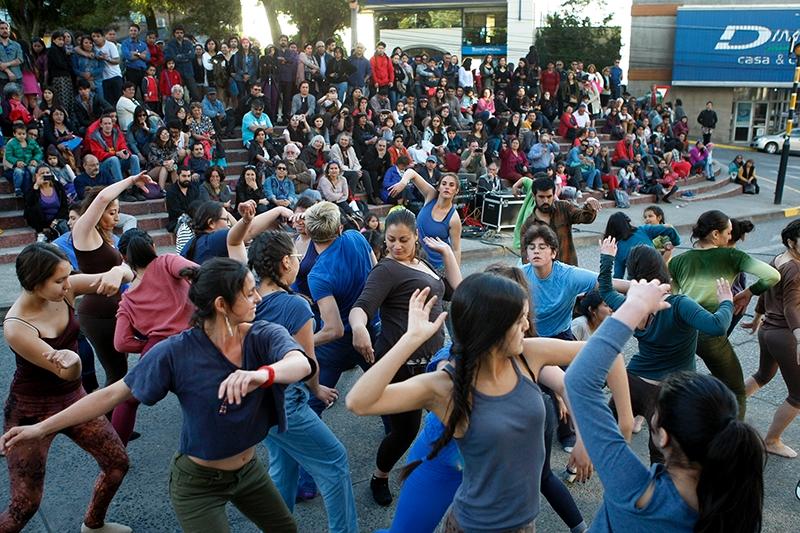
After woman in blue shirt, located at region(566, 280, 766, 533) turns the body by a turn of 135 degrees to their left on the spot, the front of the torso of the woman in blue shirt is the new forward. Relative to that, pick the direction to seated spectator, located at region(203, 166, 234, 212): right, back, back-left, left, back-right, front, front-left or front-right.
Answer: back-right

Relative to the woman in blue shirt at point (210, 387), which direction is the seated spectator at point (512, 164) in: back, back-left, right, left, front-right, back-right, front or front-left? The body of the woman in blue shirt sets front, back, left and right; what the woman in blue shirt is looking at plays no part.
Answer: left

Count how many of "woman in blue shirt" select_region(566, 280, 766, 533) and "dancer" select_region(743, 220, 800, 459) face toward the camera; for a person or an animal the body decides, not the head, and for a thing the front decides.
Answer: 0

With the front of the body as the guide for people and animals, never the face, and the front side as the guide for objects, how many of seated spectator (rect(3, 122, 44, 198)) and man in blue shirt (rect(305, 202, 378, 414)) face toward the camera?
1

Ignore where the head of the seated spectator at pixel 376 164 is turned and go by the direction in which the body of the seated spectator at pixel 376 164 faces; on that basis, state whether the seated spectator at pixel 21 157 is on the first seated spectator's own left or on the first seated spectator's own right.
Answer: on the first seated spectator's own right

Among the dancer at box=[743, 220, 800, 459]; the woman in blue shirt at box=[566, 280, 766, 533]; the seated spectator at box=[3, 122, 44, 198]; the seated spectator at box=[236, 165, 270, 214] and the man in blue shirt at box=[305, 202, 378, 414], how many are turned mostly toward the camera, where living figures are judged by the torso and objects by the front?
2

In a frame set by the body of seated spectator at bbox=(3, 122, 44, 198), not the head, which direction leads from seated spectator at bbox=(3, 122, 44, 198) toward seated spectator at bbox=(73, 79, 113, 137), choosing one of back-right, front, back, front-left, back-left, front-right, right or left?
back-left

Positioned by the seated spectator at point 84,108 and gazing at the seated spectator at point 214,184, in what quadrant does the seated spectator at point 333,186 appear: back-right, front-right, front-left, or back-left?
front-left

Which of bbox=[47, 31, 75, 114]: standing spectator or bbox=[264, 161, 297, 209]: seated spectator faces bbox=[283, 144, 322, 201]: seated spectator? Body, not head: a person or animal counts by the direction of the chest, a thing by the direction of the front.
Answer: the standing spectator

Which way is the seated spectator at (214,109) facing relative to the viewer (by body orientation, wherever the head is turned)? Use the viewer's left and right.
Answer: facing the viewer and to the right of the viewer

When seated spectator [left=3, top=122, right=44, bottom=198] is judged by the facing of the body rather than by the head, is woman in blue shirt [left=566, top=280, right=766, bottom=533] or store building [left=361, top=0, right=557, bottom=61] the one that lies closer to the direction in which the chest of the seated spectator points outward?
the woman in blue shirt

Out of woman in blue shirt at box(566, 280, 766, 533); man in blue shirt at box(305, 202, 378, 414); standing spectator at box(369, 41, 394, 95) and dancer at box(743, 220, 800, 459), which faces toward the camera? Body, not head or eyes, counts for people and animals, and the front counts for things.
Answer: the standing spectator

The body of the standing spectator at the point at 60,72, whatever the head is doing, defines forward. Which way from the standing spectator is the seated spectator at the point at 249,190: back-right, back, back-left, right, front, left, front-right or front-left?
front

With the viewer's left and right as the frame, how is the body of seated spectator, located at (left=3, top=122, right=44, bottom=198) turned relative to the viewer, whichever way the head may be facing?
facing the viewer

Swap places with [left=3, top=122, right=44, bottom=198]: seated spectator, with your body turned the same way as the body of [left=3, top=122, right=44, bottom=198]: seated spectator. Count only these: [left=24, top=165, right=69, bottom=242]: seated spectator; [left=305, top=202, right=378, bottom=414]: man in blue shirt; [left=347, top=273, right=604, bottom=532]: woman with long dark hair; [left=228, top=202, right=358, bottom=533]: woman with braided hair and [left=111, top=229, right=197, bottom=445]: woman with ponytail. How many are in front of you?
5

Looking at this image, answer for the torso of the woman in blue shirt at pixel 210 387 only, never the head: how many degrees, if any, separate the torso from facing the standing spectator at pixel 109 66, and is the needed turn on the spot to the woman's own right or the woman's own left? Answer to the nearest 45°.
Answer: approximately 135° to the woman's own left

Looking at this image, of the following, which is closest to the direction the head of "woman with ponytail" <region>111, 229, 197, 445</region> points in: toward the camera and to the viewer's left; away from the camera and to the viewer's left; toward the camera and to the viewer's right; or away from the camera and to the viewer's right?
away from the camera and to the viewer's left
